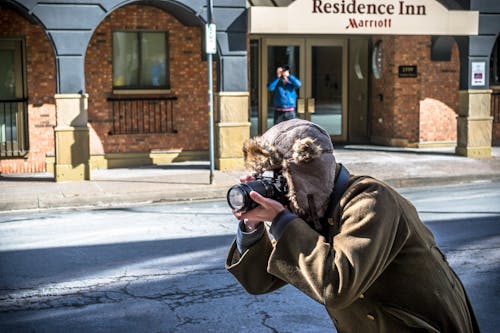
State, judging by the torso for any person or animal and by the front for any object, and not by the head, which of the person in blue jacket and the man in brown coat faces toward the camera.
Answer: the person in blue jacket

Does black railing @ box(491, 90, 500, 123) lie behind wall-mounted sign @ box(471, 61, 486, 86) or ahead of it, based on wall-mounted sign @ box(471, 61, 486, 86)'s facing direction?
behind

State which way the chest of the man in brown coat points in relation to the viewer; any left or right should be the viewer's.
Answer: facing to the left of the viewer

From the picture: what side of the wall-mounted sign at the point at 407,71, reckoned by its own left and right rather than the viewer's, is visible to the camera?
front

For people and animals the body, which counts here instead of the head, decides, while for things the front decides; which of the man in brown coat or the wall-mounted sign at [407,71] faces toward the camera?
the wall-mounted sign

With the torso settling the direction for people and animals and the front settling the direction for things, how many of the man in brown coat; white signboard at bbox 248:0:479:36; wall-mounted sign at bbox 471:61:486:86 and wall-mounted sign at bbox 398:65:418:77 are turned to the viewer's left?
1

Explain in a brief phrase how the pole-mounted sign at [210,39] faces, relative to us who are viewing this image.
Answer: facing the viewer

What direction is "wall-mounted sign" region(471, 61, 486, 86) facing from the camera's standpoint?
toward the camera

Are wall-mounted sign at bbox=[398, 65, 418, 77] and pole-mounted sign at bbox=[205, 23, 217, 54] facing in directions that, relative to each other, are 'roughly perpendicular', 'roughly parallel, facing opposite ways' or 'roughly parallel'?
roughly parallel

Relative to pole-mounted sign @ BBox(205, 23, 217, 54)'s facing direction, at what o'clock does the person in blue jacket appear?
The person in blue jacket is roughly at 7 o'clock from the pole-mounted sign.

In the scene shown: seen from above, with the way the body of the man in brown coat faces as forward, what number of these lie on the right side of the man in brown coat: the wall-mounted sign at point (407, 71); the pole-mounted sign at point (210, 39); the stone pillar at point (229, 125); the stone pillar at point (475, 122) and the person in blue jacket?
5
